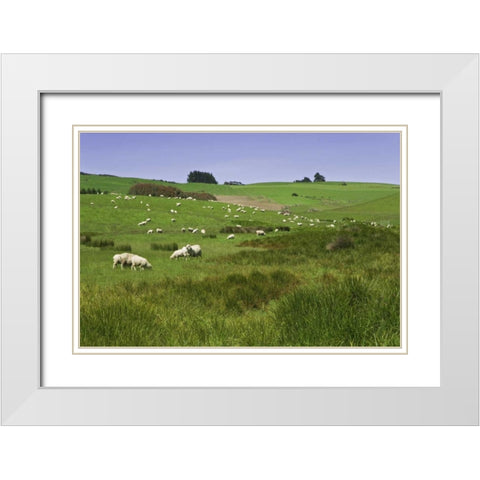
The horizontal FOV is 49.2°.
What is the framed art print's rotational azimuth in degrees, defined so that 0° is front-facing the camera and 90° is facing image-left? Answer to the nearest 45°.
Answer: approximately 0°
